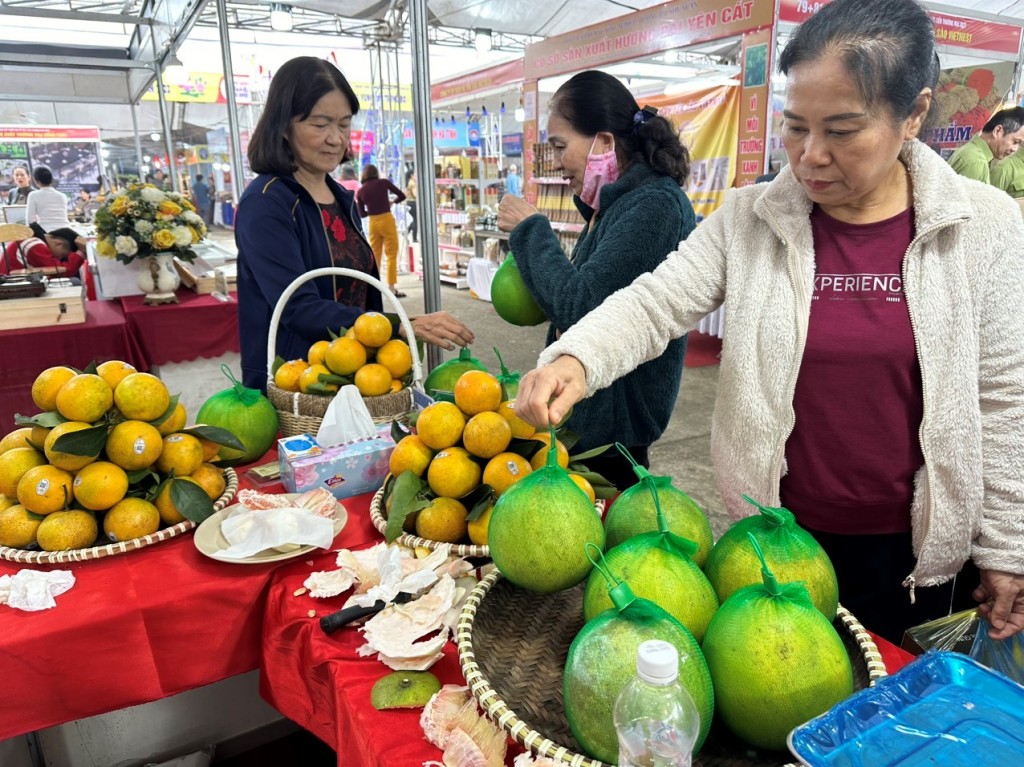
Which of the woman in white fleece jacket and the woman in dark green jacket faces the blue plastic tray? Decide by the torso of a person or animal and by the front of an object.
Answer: the woman in white fleece jacket

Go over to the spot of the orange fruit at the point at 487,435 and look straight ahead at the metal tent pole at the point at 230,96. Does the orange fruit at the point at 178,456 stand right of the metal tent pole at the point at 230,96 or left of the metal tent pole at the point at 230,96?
left

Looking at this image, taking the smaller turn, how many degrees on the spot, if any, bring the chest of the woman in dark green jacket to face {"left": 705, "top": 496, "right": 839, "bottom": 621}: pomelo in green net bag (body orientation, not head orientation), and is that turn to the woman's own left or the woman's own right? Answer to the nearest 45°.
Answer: approximately 90° to the woman's own left

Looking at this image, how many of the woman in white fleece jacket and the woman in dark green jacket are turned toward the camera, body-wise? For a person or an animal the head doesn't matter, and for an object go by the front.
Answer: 1

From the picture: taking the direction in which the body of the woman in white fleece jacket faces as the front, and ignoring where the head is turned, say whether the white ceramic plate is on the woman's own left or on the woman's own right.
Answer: on the woman's own right

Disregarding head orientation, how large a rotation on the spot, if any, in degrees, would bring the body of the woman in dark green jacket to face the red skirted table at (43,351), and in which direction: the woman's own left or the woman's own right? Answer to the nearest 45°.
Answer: approximately 45° to the woman's own right

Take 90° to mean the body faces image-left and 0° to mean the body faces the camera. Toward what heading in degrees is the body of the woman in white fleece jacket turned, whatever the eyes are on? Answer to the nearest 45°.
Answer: approximately 0°

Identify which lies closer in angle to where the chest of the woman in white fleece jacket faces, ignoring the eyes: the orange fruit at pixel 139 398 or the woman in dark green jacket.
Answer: the orange fruit

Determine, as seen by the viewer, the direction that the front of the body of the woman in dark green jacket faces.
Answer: to the viewer's left

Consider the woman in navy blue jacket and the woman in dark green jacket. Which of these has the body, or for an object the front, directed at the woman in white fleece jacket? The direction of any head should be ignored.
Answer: the woman in navy blue jacket
